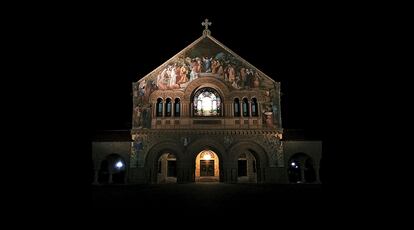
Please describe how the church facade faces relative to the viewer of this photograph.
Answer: facing the viewer
